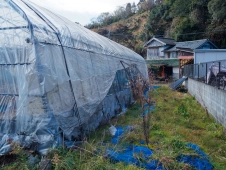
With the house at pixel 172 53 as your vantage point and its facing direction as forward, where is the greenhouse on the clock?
The greenhouse is roughly at 12 o'clock from the house.

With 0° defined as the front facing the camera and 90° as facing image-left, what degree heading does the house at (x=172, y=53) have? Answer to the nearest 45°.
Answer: approximately 0°

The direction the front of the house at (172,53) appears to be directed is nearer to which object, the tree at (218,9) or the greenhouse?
the greenhouse
